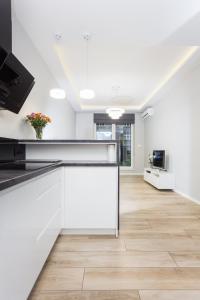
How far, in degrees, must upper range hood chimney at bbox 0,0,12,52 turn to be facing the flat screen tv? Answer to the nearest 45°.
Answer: approximately 45° to its left

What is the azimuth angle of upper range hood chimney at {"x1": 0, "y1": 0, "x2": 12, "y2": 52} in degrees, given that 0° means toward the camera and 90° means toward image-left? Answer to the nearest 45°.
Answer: approximately 270°

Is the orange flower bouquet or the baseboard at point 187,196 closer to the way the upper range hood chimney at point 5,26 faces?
the baseboard

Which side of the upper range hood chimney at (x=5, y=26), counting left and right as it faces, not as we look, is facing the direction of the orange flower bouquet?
left
